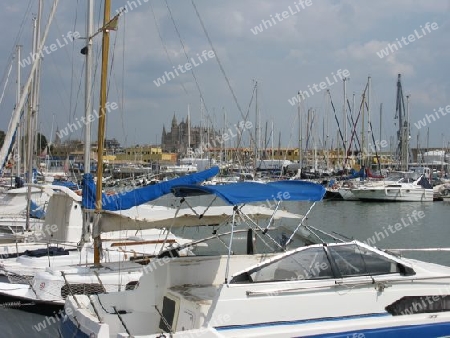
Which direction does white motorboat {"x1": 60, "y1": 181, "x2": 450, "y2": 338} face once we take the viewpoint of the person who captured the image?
facing away from the viewer and to the right of the viewer

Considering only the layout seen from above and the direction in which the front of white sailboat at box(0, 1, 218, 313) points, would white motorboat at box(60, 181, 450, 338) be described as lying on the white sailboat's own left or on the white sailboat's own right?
on the white sailboat's own left

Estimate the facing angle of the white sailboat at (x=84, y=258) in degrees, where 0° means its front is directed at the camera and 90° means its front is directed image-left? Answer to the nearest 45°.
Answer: approximately 45°

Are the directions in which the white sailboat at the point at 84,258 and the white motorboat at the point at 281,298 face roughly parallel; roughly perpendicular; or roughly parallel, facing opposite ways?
roughly parallel, facing opposite ways
